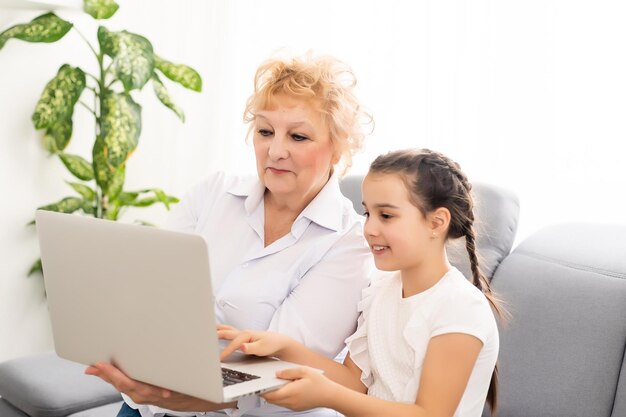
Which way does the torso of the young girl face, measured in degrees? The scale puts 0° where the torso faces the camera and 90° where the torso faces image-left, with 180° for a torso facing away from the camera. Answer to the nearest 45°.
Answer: approximately 45°
